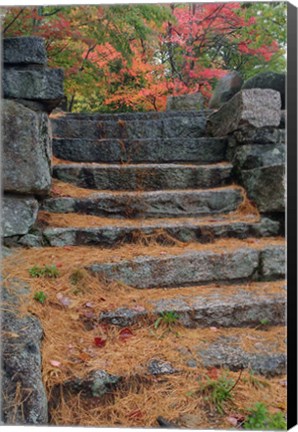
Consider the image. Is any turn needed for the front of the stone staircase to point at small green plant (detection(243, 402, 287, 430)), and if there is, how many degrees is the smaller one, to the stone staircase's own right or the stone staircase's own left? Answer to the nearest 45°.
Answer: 0° — it already faces it

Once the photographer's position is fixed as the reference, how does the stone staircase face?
facing the viewer

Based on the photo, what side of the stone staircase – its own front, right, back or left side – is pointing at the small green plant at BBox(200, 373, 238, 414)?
front

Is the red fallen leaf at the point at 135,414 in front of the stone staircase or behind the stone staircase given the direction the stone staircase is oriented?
in front

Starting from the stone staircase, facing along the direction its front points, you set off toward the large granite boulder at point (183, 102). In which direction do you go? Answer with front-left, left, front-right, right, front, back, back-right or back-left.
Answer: back
